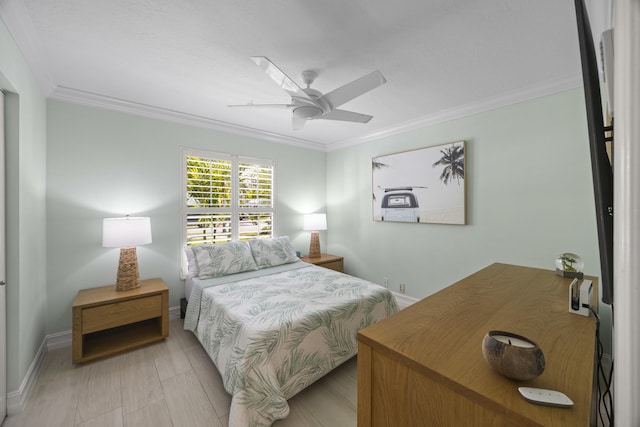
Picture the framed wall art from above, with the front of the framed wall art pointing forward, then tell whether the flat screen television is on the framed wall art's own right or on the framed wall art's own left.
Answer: on the framed wall art's own left

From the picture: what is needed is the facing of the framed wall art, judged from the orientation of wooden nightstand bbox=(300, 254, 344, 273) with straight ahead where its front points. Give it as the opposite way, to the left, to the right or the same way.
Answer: to the right

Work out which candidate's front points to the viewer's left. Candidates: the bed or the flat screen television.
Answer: the flat screen television

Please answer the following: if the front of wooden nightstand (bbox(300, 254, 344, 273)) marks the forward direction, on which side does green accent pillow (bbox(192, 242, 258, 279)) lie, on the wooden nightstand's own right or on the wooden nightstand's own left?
on the wooden nightstand's own right

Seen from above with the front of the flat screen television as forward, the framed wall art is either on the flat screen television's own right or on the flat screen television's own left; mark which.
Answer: on the flat screen television's own right

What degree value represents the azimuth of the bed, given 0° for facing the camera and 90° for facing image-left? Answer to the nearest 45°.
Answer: approximately 315°

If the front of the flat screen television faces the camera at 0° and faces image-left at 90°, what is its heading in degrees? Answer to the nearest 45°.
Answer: approximately 90°

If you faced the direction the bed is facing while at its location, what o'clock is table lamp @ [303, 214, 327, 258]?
The table lamp is roughly at 8 o'clock from the bed.

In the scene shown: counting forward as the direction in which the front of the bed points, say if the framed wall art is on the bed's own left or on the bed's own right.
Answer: on the bed's own left

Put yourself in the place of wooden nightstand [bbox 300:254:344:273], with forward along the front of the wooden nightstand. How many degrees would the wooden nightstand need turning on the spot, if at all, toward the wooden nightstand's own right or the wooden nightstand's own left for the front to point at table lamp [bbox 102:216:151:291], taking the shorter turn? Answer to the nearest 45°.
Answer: approximately 90° to the wooden nightstand's own right

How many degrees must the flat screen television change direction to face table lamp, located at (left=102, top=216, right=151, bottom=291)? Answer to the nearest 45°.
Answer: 0° — it already faces it
